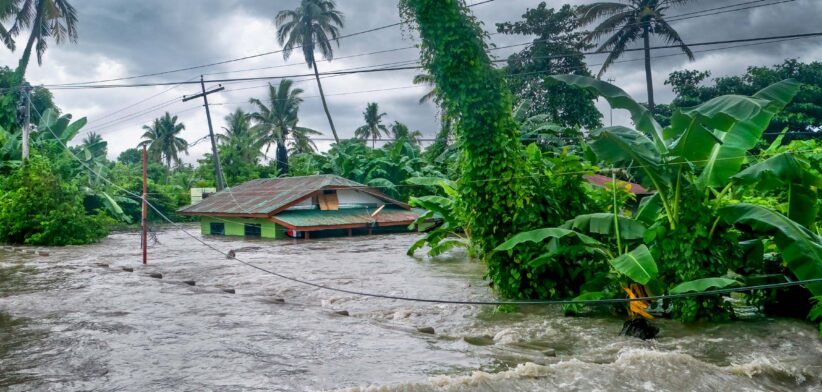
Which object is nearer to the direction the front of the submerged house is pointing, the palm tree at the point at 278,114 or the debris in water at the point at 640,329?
the debris in water

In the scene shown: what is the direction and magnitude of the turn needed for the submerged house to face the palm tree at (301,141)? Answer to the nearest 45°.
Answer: approximately 135° to its left

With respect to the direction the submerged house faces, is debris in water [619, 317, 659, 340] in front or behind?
in front

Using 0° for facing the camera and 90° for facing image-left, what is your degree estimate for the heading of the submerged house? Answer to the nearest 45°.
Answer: approximately 315°

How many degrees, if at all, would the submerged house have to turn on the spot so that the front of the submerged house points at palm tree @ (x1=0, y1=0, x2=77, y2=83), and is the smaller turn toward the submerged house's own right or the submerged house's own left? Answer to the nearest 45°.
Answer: approximately 135° to the submerged house's own right

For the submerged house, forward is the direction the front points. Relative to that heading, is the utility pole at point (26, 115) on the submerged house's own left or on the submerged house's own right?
on the submerged house's own right

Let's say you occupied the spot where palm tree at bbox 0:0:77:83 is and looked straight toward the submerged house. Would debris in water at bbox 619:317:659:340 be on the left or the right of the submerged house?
right
